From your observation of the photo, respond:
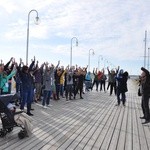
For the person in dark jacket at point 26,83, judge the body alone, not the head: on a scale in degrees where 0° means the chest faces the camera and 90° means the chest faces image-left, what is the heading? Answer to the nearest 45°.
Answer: approximately 315°
